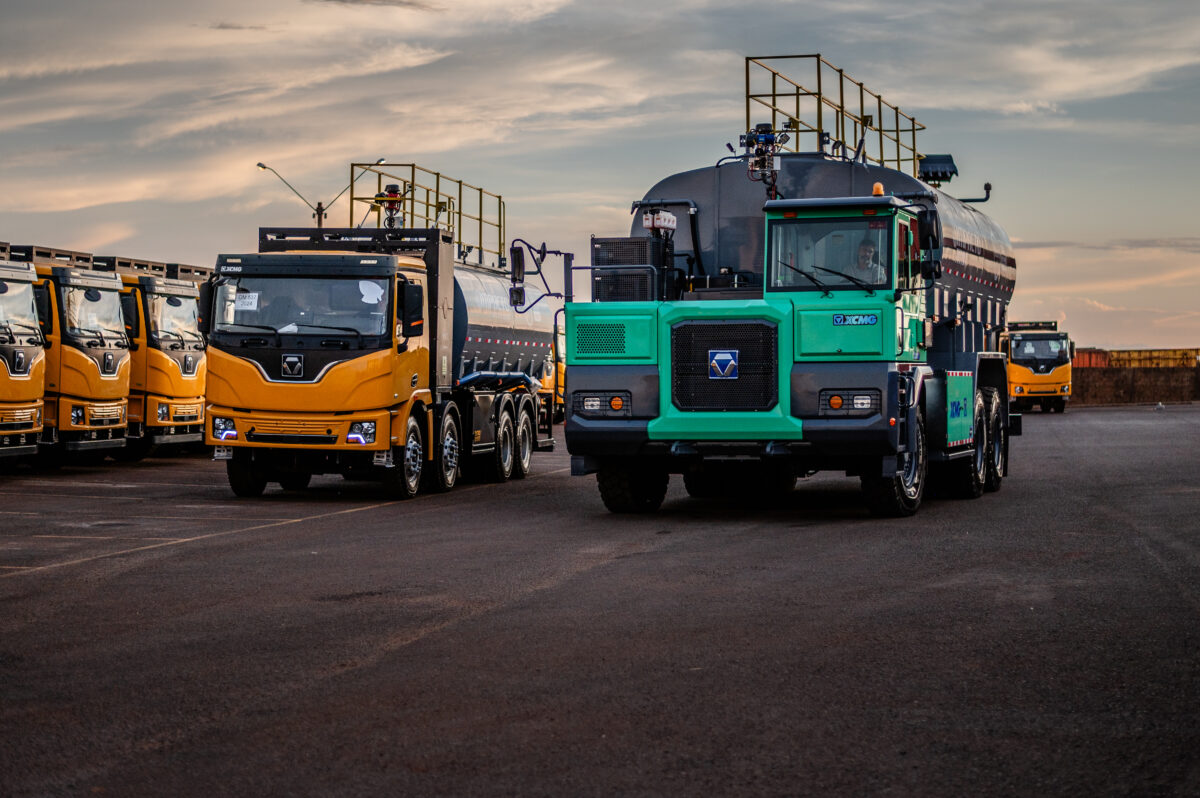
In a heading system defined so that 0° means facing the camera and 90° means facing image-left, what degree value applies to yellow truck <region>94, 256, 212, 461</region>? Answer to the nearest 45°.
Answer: approximately 315°

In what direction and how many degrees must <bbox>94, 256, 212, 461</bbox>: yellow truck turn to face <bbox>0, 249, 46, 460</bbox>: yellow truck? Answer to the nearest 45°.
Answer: approximately 90° to its right

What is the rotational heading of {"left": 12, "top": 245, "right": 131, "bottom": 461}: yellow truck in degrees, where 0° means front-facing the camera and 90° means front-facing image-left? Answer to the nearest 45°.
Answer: approximately 315°

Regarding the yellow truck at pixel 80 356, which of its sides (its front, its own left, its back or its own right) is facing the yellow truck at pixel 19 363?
right

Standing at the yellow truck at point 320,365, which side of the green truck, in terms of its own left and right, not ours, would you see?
right

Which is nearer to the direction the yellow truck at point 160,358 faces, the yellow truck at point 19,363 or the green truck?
the green truck
